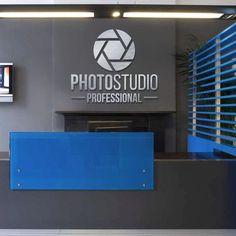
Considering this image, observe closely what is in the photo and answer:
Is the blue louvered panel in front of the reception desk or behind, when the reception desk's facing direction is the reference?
behind

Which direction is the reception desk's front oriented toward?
toward the camera
